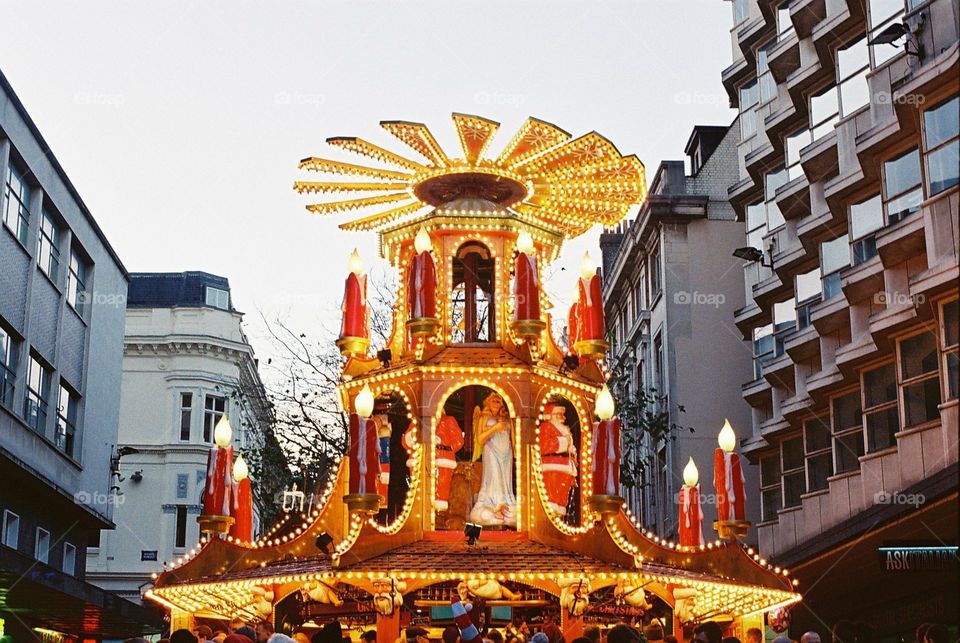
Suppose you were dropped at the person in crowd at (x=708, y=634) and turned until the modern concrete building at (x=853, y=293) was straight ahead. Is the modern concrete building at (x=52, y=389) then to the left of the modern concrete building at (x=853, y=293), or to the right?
left

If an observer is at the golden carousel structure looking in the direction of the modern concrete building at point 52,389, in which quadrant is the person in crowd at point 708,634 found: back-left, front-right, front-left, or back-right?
back-left
